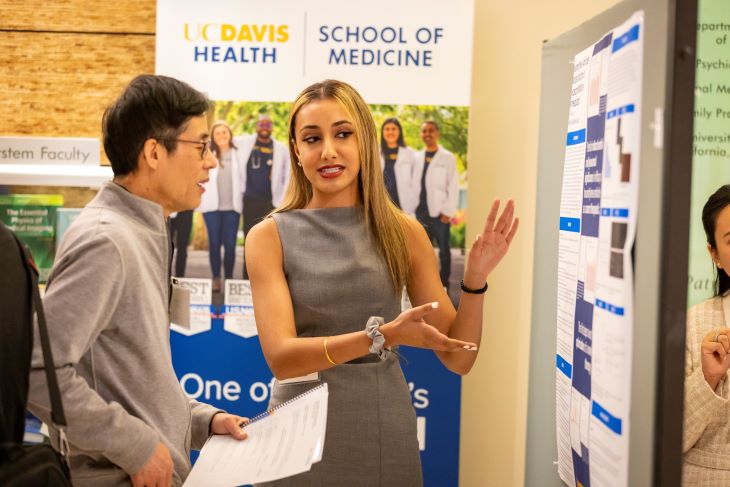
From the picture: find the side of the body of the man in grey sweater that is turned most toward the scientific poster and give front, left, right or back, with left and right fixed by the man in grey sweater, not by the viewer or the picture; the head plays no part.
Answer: front

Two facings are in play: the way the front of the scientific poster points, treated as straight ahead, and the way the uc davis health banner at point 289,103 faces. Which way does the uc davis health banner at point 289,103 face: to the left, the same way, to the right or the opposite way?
to the left

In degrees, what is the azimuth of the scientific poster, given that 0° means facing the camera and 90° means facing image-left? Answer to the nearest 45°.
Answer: approximately 90°

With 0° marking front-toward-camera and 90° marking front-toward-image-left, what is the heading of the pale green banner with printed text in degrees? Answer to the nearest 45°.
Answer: approximately 0°

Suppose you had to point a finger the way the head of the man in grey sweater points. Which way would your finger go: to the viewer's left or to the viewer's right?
to the viewer's right

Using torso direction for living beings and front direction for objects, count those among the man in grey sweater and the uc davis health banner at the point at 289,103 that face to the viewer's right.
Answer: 1

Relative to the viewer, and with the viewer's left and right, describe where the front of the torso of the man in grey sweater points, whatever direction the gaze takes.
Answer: facing to the right of the viewer
